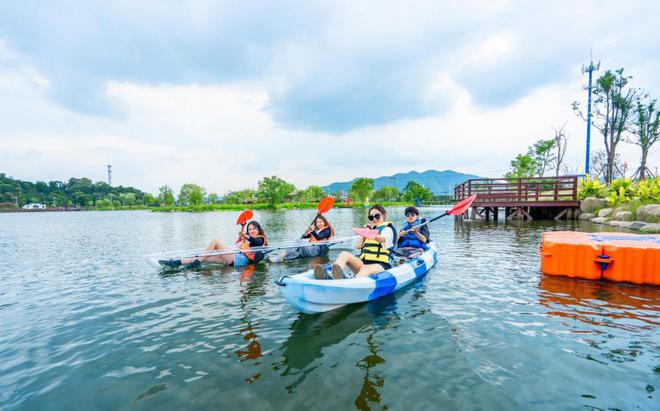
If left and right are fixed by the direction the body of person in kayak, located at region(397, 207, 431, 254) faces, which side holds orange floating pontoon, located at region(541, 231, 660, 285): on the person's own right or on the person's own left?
on the person's own left

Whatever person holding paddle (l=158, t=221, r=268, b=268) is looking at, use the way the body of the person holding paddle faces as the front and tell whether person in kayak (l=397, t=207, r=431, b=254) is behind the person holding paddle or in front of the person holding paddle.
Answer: behind

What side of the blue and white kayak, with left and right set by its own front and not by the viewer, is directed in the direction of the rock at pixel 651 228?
back

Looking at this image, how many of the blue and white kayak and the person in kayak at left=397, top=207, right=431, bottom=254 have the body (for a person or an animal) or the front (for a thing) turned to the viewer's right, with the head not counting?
0

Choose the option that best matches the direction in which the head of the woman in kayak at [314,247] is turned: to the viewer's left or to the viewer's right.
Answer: to the viewer's left

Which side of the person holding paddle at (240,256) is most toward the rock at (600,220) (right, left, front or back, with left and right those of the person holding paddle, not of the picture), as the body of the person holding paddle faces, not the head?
back

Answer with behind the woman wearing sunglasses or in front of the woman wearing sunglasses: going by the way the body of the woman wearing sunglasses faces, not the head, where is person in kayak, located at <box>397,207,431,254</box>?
behind

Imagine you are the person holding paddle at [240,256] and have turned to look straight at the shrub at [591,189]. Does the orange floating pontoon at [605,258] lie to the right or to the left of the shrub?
right

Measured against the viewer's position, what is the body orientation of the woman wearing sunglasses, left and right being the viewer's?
facing the viewer and to the left of the viewer

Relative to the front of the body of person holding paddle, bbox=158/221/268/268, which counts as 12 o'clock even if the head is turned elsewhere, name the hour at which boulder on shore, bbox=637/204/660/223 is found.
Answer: The boulder on shore is roughly at 6 o'clock from the person holding paddle.

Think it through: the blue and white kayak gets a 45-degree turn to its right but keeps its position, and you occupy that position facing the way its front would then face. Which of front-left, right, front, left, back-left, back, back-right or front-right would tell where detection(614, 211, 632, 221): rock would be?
back-right

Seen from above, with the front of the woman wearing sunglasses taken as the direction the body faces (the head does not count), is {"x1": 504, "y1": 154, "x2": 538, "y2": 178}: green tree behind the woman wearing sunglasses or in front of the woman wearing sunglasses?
behind

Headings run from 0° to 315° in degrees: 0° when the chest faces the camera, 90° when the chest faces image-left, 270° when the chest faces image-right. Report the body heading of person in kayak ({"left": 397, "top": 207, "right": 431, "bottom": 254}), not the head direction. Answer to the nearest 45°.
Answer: approximately 45°

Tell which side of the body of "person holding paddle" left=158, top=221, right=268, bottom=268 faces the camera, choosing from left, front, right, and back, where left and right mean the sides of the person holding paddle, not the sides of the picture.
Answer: left
